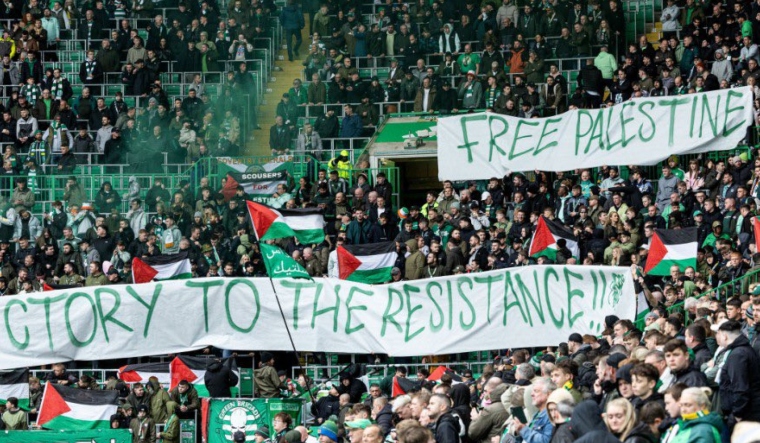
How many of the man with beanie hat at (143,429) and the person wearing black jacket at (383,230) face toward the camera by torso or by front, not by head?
2

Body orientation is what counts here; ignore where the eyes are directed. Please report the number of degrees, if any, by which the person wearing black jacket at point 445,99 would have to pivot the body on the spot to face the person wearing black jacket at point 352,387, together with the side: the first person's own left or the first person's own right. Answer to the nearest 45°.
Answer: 0° — they already face them

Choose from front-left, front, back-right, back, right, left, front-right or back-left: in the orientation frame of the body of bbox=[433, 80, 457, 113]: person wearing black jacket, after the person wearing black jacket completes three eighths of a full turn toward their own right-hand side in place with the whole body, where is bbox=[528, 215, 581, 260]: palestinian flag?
back-left

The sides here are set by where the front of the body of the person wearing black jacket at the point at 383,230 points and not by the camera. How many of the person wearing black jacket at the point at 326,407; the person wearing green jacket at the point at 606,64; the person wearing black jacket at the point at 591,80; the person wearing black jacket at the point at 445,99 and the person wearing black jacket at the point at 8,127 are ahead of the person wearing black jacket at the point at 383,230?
1

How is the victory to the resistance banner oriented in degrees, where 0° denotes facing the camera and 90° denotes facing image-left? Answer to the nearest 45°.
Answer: approximately 0°

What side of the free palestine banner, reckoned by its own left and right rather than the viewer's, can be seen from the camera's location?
front

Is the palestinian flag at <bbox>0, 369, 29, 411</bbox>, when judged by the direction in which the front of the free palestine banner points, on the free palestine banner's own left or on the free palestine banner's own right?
on the free palestine banner's own right

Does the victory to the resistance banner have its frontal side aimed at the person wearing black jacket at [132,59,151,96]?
no

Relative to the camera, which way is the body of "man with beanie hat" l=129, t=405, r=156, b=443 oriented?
toward the camera

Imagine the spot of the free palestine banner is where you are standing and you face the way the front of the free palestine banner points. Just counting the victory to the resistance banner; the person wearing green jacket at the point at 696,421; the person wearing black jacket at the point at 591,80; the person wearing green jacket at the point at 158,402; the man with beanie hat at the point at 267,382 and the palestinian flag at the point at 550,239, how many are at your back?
1

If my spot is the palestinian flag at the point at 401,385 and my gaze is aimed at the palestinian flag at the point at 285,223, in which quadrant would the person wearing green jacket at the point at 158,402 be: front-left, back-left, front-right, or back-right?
front-left

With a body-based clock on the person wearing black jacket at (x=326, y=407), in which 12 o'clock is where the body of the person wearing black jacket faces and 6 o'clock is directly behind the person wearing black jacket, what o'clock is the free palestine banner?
The free palestine banner is roughly at 6 o'clock from the person wearing black jacket.

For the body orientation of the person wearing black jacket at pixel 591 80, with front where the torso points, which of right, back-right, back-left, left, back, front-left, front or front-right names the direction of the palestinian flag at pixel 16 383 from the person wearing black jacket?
back-left

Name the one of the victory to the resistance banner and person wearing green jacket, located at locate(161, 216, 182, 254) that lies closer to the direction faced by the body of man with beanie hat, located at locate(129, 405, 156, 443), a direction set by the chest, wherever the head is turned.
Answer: the victory to the resistance banner

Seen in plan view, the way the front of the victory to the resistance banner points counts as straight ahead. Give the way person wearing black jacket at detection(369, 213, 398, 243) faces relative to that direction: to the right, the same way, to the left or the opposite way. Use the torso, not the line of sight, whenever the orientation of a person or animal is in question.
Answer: the same way
